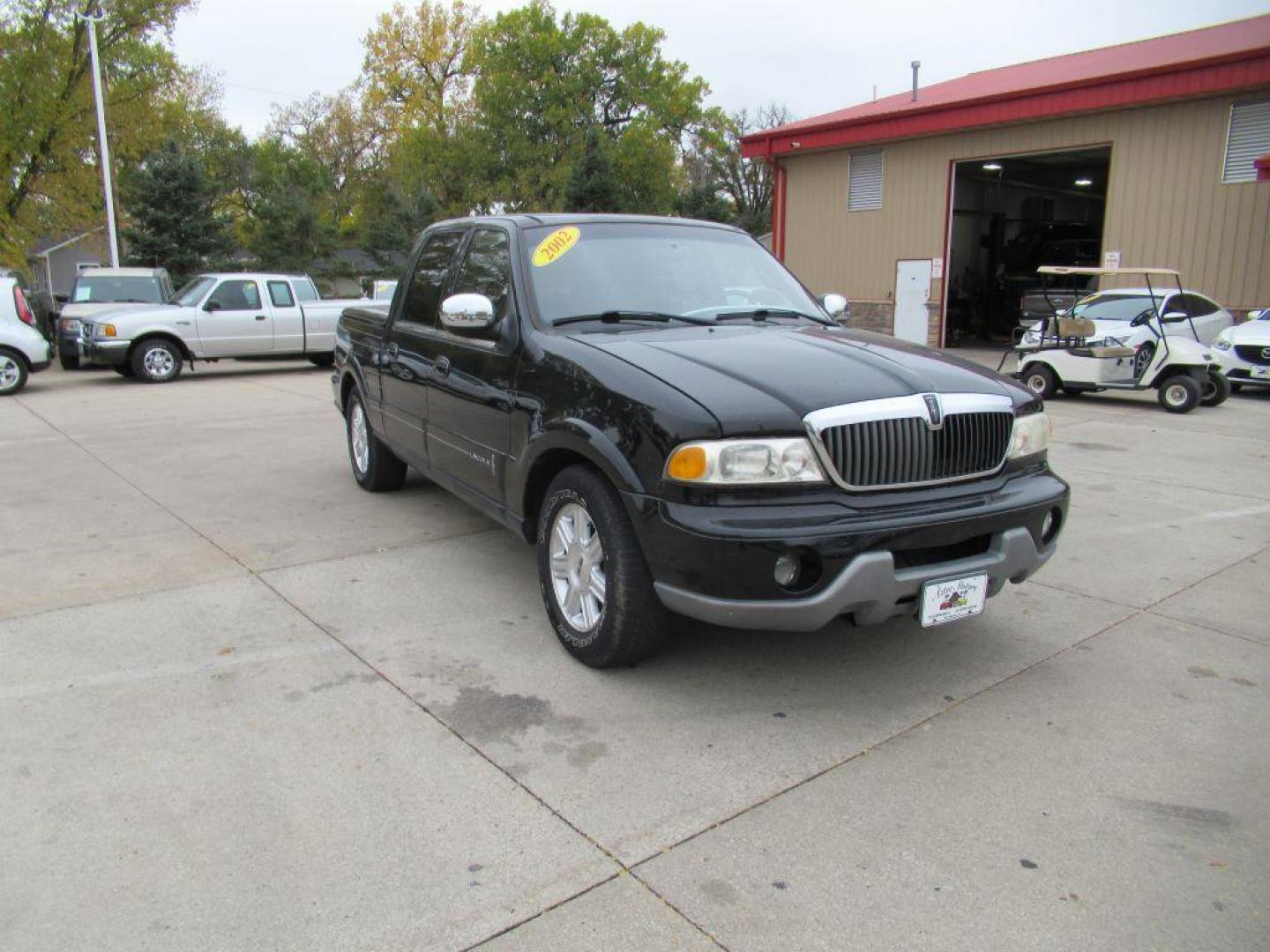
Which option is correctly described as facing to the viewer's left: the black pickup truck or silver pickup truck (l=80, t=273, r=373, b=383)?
the silver pickup truck

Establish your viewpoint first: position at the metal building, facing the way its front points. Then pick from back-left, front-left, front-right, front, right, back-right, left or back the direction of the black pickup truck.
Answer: front-left

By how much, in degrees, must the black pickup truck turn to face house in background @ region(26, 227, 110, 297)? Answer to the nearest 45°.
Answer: approximately 180°

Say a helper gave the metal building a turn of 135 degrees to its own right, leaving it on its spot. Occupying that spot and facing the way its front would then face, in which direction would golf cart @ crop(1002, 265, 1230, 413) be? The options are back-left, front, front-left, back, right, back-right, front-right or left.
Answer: back

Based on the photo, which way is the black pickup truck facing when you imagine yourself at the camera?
facing the viewer and to the right of the viewer

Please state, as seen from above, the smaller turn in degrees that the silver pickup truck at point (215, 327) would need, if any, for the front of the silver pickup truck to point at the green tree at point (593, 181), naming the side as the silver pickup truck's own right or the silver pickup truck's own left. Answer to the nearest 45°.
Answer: approximately 135° to the silver pickup truck's own right

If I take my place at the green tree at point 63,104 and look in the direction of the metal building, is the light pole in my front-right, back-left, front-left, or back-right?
front-right

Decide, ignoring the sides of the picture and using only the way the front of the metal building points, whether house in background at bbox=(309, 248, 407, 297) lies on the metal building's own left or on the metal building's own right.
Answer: on the metal building's own right

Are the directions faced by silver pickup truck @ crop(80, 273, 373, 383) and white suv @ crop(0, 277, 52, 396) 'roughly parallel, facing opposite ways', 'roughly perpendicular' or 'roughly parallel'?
roughly parallel

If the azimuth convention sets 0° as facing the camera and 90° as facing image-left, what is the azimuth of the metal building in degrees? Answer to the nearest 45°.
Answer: approximately 45°

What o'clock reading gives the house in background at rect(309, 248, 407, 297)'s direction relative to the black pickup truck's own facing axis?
The house in background is roughly at 7 o'clock from the black pickup truck.

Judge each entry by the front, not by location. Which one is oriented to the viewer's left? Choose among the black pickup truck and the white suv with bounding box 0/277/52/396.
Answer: the white suv

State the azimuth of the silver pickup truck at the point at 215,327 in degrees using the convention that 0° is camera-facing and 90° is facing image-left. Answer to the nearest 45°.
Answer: approximately 90°

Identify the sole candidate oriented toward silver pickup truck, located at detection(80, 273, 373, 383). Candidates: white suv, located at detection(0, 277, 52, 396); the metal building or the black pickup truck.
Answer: the metal building
